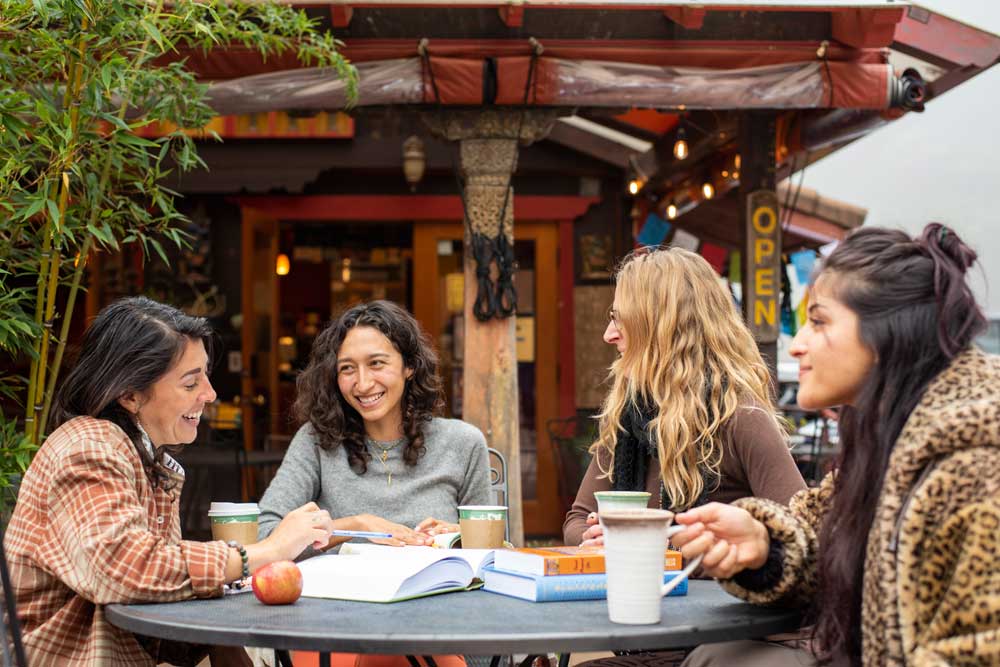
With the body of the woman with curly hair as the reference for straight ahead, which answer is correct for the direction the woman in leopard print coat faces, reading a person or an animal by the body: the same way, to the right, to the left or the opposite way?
to the right

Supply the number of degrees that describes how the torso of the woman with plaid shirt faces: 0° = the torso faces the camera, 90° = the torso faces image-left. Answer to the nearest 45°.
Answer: approximately 270°

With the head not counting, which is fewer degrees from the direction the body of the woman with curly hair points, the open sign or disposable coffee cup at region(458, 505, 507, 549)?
the disposable coffee cup

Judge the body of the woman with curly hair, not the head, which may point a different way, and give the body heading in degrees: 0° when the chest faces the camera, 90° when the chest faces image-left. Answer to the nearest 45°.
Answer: approximately 0°

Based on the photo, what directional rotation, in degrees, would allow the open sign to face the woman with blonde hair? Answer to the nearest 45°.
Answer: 0° — it already faces them

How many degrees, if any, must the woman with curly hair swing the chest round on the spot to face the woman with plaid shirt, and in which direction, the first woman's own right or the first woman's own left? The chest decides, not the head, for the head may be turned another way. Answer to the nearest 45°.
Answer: approximately 45° to the first woman's own right

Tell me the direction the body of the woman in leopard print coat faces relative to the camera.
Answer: to the viewer's left

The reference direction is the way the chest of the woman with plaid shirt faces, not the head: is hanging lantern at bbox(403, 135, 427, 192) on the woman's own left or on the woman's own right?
on the woman's own left

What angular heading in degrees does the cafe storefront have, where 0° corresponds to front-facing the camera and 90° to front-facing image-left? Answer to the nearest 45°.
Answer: approximately 0°

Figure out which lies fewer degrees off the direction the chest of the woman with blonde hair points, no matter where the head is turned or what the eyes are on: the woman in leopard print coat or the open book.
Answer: the open book
